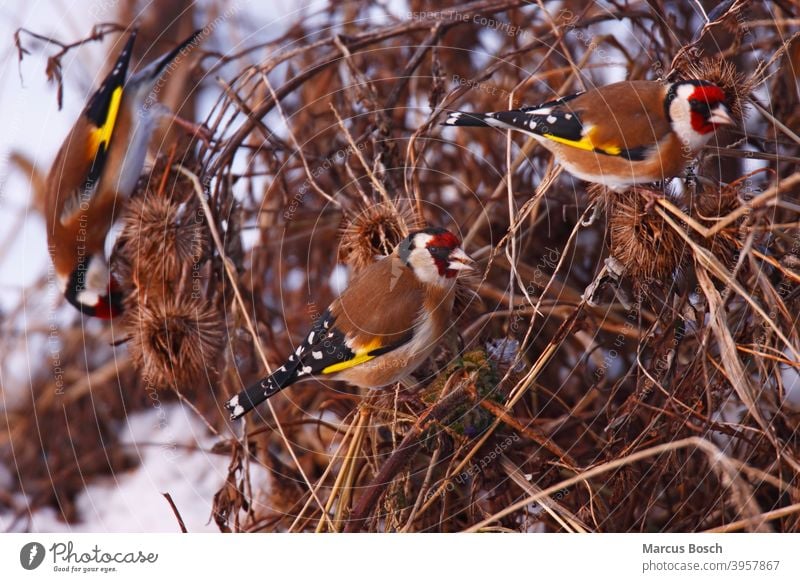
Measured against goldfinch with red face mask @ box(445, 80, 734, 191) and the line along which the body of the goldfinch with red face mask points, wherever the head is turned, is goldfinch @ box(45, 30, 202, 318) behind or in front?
behind

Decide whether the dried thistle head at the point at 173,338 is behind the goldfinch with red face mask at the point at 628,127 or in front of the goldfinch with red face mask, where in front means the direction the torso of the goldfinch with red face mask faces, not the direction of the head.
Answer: behind

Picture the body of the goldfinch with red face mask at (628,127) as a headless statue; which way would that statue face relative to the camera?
to the viewer's right

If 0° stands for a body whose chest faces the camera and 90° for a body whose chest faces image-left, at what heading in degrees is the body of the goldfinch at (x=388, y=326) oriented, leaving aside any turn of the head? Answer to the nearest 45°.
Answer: approximately 270°

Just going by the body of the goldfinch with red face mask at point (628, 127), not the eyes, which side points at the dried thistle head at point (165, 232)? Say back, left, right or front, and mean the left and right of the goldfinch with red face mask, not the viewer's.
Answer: back

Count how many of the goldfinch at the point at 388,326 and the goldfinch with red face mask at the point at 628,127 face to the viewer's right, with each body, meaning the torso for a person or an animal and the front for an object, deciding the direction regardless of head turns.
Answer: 2

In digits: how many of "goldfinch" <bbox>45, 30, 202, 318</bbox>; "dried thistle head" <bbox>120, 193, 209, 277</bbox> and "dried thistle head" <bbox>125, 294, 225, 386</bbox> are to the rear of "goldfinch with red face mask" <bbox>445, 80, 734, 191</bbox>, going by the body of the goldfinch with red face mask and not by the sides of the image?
3
